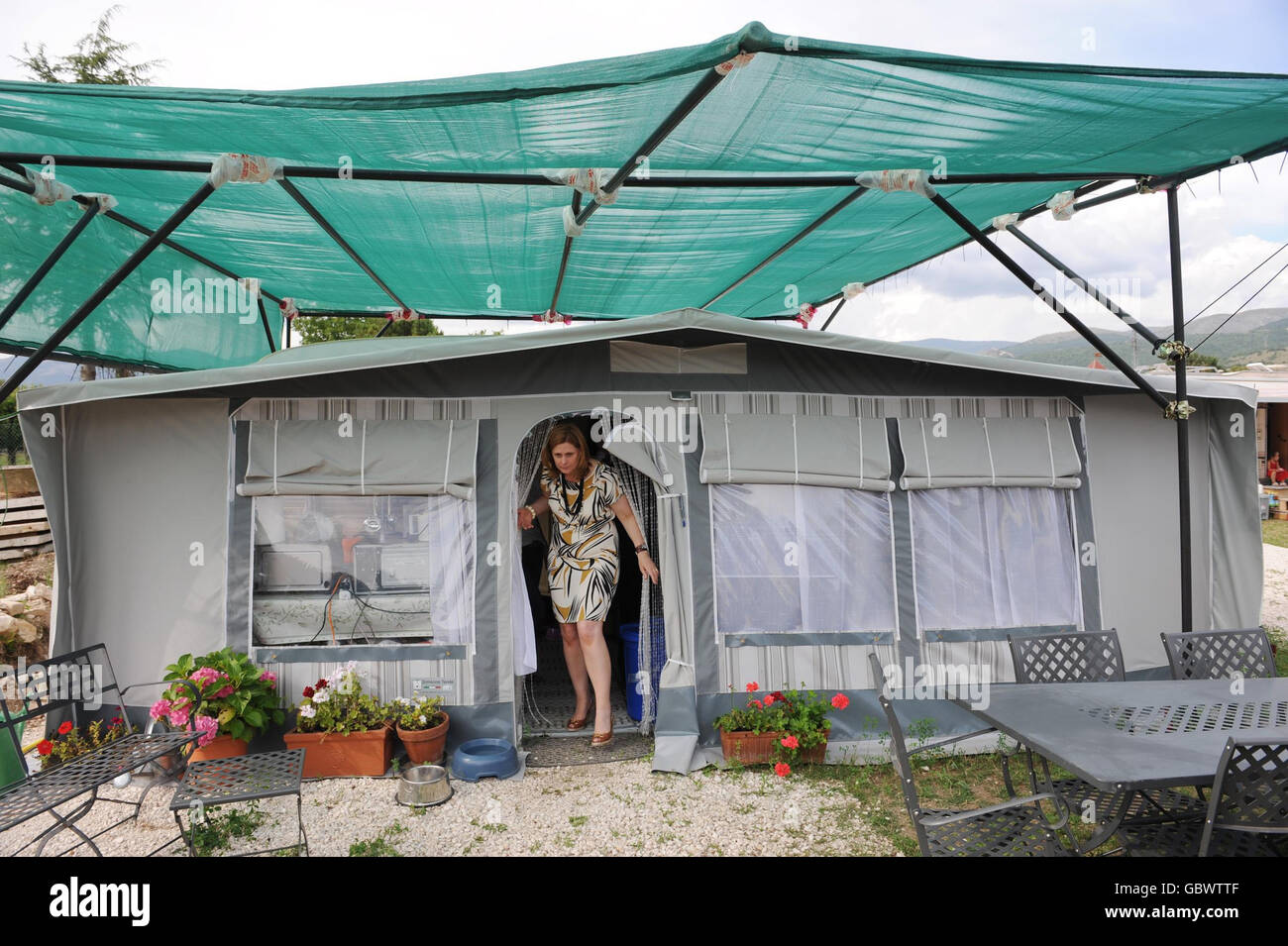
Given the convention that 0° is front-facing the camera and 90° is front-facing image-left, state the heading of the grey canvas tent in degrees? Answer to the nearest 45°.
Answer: approximately 0°

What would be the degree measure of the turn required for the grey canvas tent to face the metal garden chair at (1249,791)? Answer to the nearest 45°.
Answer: approximately 45° to its left

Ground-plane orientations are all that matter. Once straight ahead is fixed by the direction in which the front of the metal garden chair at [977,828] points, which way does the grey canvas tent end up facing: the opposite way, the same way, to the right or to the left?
to the right

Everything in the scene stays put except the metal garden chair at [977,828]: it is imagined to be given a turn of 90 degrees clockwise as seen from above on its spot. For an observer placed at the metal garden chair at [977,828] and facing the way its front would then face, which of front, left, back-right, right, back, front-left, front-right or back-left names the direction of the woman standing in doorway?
back-right

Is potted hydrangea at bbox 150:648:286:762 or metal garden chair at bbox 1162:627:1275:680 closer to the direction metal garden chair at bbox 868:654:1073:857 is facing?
the metal garden chair

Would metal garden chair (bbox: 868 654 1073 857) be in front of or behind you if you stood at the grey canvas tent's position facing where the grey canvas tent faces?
in front

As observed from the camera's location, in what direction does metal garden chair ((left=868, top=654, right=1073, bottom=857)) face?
facing to the right of the viewer

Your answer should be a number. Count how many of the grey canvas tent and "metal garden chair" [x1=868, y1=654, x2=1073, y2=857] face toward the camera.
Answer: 1

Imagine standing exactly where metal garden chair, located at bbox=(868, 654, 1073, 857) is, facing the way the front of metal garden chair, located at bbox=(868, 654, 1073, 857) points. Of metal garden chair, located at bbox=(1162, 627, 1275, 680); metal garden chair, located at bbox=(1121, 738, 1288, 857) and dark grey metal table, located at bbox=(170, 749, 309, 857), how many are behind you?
1

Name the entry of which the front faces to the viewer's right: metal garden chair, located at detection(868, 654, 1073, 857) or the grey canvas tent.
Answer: the metal garden chair

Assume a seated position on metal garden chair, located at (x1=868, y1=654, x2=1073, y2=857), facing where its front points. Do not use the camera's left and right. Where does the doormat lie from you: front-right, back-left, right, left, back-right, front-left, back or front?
back-left

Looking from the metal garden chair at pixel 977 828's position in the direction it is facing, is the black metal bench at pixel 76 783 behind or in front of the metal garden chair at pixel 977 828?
behind
